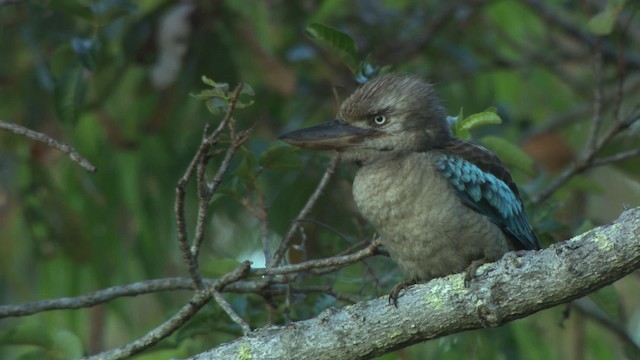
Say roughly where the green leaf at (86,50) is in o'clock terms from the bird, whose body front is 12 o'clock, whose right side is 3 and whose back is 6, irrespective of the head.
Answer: The green leaf is roughly at 4 o'clock from the bird.

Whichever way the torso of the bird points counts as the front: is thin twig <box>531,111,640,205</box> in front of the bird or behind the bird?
behind

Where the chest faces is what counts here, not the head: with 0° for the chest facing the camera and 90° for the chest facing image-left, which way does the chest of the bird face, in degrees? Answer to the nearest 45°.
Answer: approximately 45°

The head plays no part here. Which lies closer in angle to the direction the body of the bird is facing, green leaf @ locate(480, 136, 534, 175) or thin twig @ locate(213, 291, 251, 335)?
the thin twig
